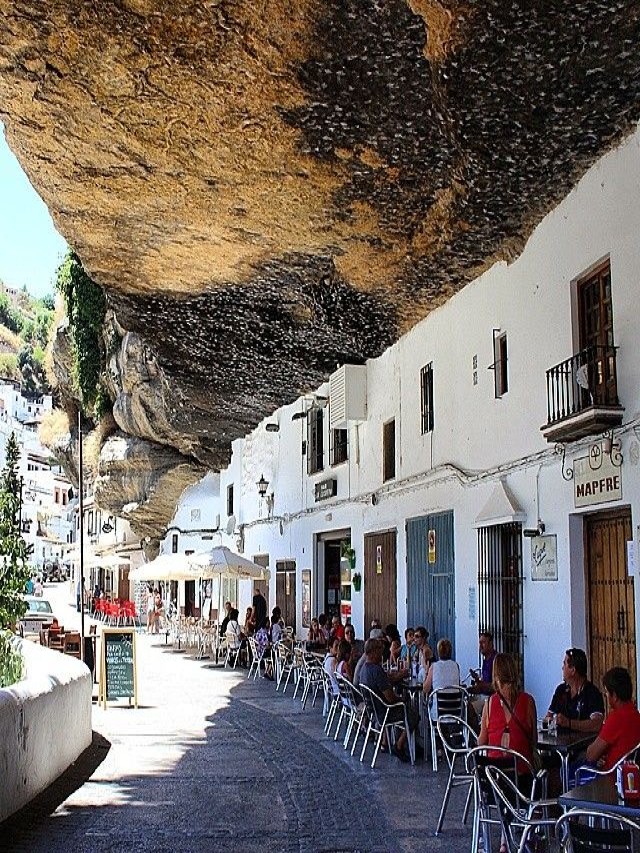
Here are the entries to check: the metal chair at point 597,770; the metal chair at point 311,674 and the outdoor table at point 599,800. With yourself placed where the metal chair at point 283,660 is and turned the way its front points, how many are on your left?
0

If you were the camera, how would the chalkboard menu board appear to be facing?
facing the viewer

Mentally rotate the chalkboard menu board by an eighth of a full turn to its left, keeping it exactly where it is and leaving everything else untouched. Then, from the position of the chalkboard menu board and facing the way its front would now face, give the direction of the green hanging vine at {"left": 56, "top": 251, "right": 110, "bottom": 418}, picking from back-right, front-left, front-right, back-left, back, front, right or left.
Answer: back-left

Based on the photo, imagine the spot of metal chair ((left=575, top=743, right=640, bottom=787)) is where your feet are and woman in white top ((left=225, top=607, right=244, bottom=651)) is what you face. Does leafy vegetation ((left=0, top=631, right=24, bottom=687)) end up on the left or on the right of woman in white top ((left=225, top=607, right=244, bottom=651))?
left

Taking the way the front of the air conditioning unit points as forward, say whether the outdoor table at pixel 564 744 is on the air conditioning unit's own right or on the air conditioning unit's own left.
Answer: on the air conditioning unit's own left

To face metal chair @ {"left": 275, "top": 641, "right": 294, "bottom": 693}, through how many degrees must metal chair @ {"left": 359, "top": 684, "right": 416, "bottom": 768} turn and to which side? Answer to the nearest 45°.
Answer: approximately 45° to its left

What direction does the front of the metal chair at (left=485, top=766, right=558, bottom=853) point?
to the viewer's right

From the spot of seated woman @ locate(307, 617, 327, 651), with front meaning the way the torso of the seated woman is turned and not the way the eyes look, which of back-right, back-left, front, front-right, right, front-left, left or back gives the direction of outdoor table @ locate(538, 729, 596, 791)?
front

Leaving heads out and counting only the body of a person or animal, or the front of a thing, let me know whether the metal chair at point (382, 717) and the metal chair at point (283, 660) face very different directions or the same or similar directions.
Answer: same or similar directions

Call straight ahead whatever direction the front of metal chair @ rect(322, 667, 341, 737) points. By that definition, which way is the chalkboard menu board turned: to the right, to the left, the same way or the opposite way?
to the right

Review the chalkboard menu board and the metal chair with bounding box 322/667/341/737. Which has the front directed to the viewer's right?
the metal chair

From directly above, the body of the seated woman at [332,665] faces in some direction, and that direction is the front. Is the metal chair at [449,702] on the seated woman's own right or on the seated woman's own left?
on the seated woman's own right
